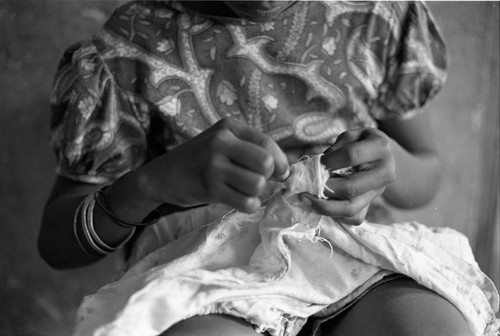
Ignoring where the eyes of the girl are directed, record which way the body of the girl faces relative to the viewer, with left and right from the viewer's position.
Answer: facing the viewer
